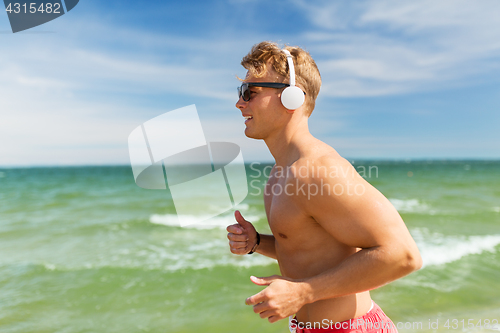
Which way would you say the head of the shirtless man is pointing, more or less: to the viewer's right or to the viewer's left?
to the viewer's left

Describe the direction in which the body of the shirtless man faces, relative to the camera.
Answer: to the viewer's left
